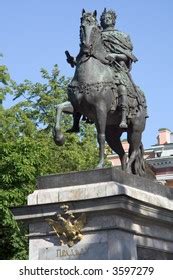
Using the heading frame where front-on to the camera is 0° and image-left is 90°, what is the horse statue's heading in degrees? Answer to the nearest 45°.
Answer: approximately 45°

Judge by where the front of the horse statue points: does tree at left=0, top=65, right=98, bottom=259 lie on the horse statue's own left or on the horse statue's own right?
on the horse statue's own right
